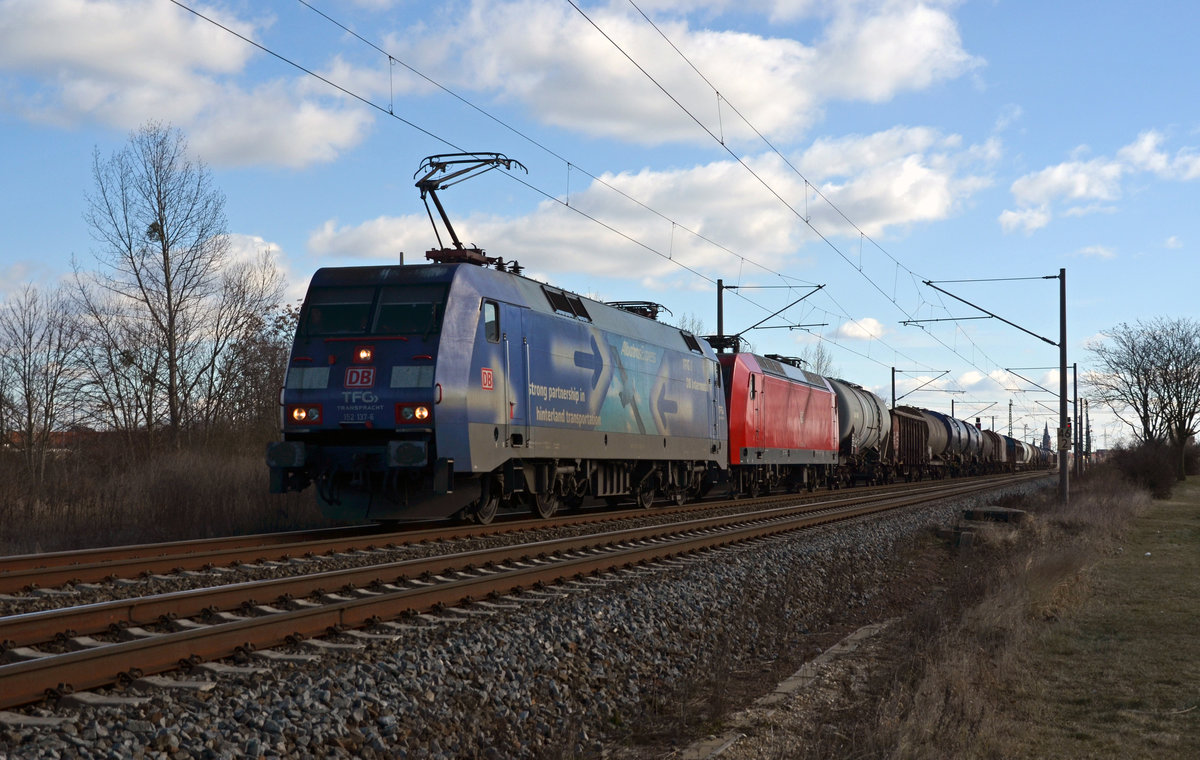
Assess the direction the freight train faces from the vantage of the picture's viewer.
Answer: facing the viewer and to the left of the viewer

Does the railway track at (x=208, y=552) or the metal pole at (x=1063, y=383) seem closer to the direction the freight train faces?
the railway track

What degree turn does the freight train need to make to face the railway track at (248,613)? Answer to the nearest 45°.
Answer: approximately 45° to its left

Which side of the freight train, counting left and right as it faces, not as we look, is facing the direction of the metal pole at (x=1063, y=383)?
back

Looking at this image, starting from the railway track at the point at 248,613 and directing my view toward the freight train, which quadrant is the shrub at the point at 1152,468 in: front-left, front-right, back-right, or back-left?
front-right

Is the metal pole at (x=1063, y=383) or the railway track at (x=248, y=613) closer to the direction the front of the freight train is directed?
the railway track

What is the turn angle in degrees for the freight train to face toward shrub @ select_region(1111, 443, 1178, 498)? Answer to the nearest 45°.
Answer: approximately 180°
